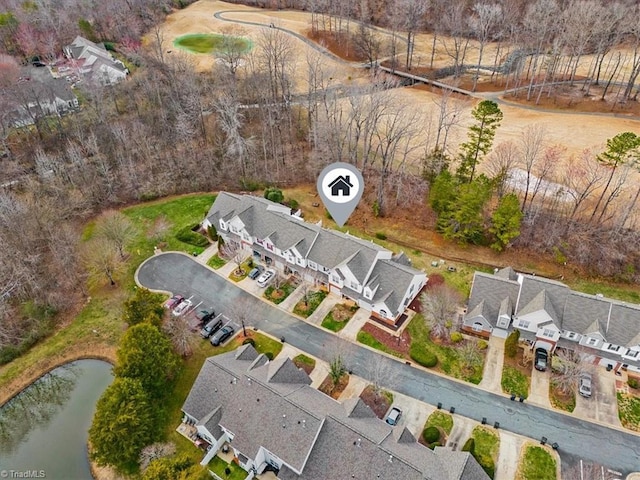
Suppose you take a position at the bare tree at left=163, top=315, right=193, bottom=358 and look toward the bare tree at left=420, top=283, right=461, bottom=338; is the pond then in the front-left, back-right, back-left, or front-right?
back-right

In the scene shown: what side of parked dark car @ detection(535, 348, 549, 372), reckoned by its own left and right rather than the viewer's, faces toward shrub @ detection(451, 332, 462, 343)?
left

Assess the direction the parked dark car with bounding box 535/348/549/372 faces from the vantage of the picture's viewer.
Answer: facing away from the viewer

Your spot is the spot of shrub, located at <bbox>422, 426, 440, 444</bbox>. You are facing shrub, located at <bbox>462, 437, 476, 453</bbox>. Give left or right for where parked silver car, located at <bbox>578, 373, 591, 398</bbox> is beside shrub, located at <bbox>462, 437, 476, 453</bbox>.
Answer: left

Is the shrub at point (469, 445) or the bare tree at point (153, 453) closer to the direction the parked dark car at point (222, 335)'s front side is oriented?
the bare tree

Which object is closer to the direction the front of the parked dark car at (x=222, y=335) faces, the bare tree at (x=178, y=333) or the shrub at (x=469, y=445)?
the bare tree

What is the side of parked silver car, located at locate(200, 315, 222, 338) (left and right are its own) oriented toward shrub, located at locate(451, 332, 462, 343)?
left

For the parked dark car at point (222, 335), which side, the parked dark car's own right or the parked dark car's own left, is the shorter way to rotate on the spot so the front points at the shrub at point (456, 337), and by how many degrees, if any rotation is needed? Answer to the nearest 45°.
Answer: approximately 135° to the parked dark car's own left

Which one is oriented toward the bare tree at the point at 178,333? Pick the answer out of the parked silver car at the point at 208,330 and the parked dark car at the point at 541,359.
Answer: the parked silver car at the point at 208,330

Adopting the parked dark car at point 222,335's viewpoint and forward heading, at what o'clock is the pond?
The pond is roughly at 1 o'clock from the parked dark car.

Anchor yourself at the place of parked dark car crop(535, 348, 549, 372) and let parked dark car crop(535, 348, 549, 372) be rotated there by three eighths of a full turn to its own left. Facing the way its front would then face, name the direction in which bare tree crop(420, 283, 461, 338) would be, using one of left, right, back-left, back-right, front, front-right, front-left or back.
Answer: front-right

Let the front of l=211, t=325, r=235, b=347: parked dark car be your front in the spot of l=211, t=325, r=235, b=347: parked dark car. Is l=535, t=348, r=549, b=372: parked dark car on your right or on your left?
on your left

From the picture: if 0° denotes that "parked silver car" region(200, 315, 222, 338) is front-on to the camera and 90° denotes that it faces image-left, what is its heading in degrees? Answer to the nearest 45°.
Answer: approximately 45°

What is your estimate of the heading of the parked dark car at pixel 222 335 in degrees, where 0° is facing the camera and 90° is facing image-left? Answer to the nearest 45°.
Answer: approximately 45°

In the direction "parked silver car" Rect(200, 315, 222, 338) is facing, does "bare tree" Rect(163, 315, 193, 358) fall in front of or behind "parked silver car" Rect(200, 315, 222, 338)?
in front

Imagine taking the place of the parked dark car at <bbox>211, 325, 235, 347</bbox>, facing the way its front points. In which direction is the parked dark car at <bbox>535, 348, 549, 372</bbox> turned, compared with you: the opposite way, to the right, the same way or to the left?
the opposite way

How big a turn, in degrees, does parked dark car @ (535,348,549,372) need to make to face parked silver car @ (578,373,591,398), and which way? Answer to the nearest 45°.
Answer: approximately 90° to its right
